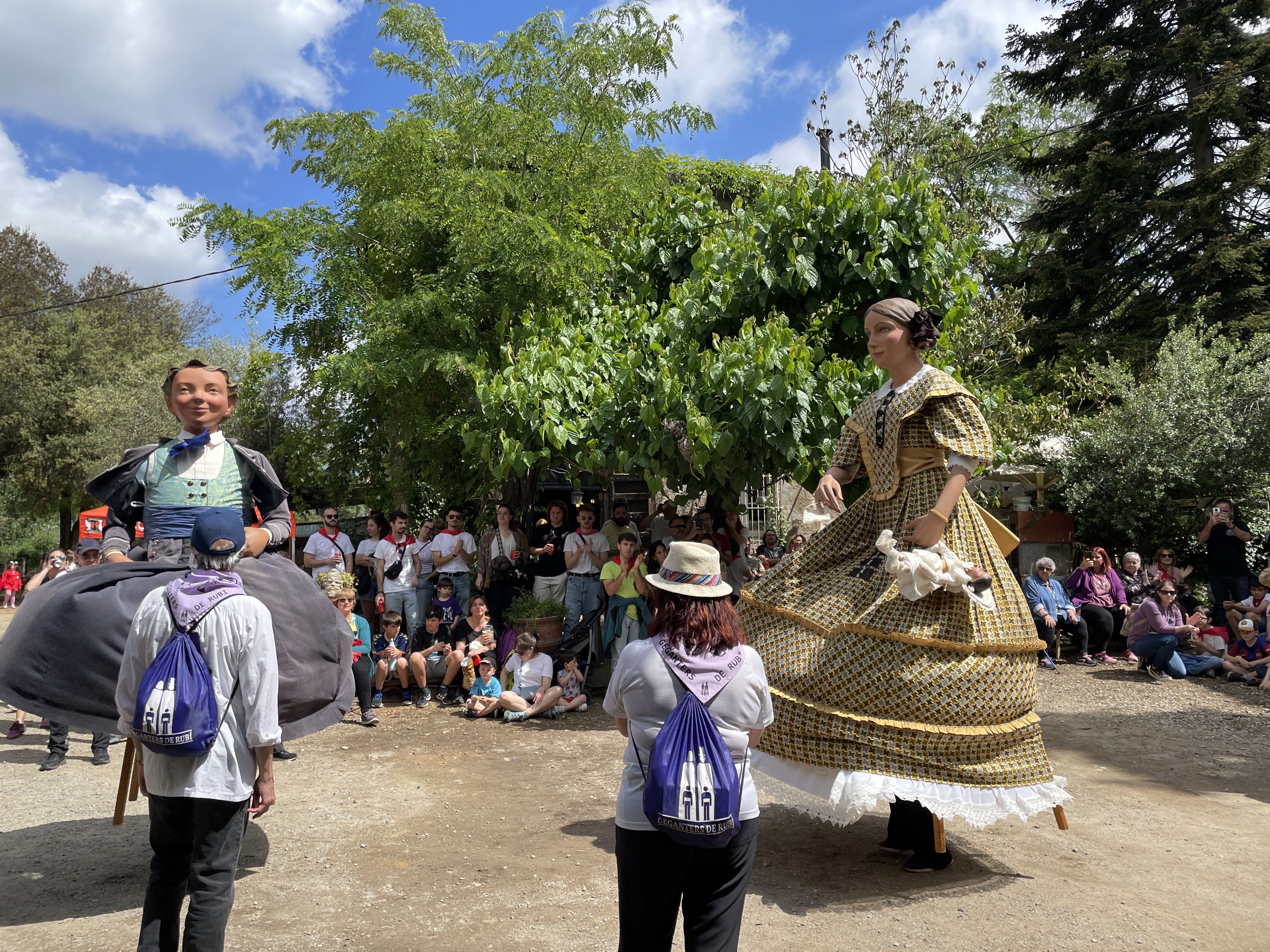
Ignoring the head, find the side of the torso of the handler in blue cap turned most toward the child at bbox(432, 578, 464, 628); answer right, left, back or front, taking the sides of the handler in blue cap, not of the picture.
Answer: front

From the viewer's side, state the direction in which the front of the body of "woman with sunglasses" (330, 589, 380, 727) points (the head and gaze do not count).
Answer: toward the camera

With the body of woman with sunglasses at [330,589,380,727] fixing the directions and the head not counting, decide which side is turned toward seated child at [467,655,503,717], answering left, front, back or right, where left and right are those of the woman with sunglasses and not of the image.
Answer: left

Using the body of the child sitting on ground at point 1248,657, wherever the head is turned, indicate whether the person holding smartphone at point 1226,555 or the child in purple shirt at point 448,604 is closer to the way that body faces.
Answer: the child in purple shirt

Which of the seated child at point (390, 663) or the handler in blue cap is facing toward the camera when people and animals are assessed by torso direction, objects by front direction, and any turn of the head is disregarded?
the seated child

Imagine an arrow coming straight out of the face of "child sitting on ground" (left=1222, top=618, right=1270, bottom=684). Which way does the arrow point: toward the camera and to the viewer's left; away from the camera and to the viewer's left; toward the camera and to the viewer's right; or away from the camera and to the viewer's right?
toward the camera and to the viewer's left

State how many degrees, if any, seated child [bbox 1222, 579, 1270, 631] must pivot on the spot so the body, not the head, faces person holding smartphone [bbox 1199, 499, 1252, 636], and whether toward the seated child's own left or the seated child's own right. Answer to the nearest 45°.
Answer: approximately 135° to the seated child's own right

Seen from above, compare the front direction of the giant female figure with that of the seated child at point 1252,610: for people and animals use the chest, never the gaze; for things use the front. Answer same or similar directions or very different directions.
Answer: same or similar directions

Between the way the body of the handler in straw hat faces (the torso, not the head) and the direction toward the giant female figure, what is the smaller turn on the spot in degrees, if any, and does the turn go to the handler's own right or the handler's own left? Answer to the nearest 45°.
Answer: approximately 45° to the handler's own right

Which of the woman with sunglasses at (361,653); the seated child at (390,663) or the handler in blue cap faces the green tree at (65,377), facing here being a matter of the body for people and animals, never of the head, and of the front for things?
the handler in blue cap

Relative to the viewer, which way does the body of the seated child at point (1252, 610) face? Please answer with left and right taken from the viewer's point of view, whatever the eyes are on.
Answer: facing the viewer and to the left of the viewer

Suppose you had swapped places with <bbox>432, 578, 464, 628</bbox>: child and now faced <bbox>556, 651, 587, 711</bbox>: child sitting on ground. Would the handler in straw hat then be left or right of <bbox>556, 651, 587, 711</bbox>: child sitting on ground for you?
right

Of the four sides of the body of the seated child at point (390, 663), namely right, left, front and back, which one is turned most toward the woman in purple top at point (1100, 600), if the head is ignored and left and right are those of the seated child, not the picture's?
left

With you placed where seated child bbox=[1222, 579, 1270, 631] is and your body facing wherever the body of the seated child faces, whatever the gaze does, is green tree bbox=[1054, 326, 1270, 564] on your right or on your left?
on your right

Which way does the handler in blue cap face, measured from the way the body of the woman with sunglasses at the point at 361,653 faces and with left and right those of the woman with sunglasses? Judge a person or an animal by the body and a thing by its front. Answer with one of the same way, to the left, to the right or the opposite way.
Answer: the opposite way

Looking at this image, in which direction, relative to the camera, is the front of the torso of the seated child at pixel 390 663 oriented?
toward the camera

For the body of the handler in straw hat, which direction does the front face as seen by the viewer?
away from the camera

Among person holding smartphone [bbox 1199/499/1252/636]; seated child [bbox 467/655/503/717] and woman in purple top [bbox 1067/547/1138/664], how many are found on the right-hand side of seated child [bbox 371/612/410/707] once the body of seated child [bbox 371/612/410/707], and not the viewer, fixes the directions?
0

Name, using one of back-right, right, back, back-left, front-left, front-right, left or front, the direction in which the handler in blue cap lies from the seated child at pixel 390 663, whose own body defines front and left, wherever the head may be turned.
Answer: front

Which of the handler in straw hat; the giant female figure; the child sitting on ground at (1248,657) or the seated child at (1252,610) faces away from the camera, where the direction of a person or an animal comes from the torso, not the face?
the handler in straw hat
